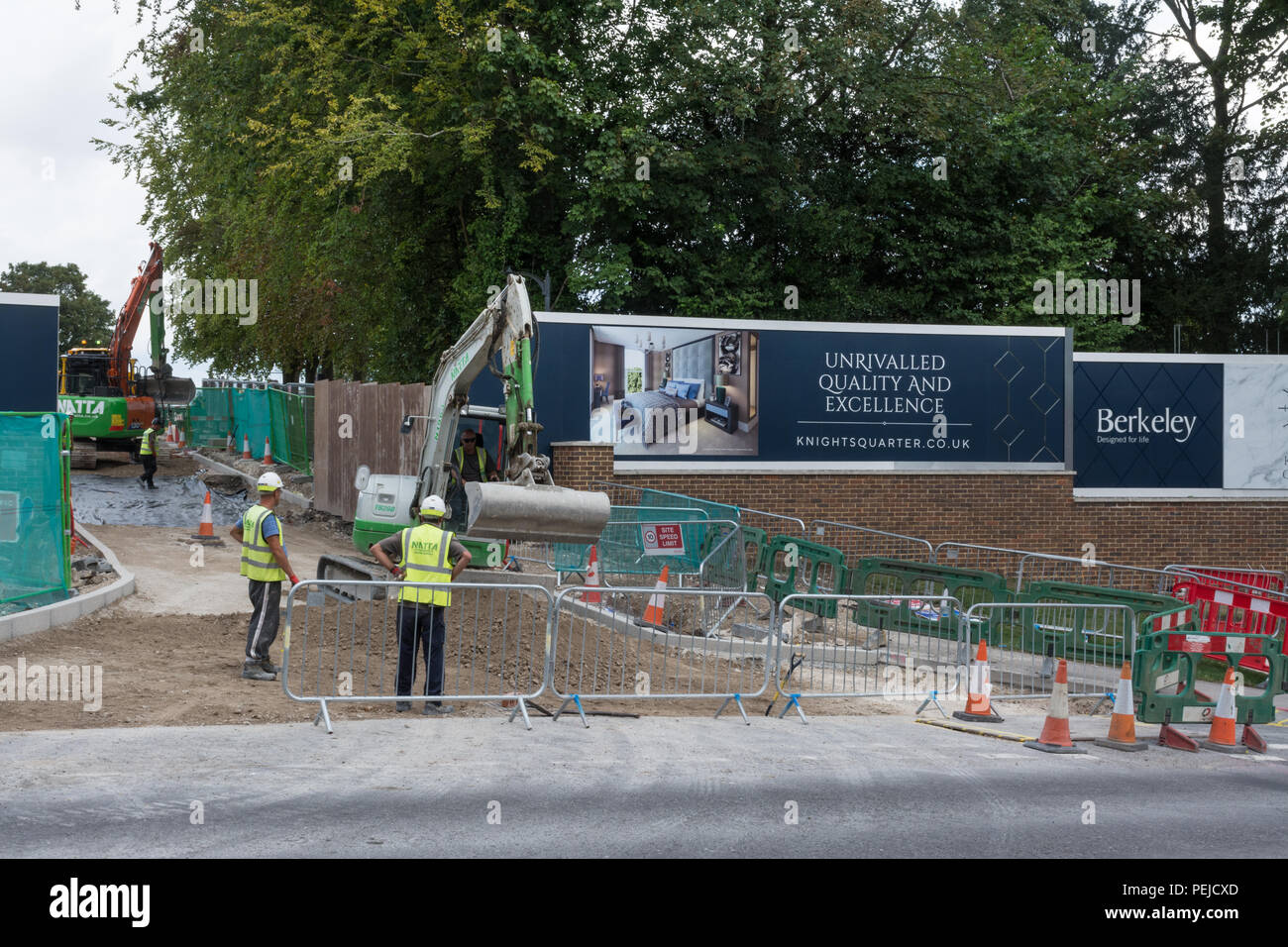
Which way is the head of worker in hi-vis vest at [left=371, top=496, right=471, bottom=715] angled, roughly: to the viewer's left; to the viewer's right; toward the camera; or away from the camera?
away from the camera

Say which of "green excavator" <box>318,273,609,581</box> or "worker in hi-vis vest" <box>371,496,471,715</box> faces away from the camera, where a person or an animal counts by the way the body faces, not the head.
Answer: the worker in hi-vis vest

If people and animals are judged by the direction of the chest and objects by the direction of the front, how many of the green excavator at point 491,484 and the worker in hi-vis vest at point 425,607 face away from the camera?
1

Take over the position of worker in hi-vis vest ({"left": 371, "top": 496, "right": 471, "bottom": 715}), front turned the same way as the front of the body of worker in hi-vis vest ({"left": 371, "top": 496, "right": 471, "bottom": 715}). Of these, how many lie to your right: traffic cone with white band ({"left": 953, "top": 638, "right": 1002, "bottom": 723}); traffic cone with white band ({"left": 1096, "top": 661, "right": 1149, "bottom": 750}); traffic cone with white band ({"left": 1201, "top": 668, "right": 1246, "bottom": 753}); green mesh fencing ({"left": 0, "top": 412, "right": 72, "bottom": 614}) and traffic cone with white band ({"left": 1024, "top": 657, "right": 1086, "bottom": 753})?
4

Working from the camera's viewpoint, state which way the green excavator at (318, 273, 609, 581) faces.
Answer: facing the viewer and to the right of the viewer

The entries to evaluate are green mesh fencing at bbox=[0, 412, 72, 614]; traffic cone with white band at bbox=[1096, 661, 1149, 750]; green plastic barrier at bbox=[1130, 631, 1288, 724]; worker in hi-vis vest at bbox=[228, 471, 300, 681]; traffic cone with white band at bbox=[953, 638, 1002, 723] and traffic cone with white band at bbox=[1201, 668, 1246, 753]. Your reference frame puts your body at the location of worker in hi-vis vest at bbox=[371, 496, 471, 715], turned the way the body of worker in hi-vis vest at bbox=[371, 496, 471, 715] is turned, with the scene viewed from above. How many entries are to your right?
4

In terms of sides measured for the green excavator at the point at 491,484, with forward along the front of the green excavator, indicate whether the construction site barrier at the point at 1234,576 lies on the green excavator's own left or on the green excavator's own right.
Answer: on the green excavator's own left

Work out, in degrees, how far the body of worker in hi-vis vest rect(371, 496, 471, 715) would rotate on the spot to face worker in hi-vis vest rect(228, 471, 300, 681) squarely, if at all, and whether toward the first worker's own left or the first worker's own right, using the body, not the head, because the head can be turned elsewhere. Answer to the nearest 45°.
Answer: approximately 45° to the first worker's own left

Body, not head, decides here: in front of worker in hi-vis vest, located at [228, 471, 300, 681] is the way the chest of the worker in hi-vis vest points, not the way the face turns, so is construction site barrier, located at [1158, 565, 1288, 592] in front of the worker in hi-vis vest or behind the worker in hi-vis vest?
in front

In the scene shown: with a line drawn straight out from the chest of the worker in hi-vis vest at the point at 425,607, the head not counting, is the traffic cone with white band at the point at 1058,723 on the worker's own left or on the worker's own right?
on the worker's own right

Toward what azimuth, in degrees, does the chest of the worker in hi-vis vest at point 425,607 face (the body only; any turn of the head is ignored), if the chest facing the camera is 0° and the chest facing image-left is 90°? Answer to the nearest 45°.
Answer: approximately 180°

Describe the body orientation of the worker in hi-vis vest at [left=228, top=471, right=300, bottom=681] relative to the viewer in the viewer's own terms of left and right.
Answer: facing away from the viewer and to the right of the viewer
